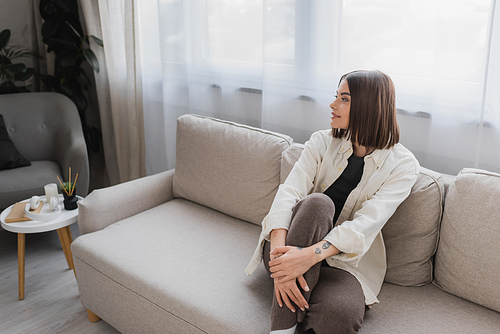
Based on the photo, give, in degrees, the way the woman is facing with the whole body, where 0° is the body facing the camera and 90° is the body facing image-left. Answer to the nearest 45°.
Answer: approximately 45°

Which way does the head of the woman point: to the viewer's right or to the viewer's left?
to the viewer's left

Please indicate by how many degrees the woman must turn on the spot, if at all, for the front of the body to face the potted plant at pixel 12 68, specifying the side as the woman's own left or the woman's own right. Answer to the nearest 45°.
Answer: approximately 90° to the woman's own right

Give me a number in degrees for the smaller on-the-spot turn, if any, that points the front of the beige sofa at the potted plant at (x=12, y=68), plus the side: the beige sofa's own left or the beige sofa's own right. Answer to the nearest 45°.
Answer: approximately 90° to the beige sofa's own right

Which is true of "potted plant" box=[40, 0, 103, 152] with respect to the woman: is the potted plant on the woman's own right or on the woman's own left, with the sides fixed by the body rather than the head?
on the woman's own right

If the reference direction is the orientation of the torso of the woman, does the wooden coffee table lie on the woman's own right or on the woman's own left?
on the woman's own right
